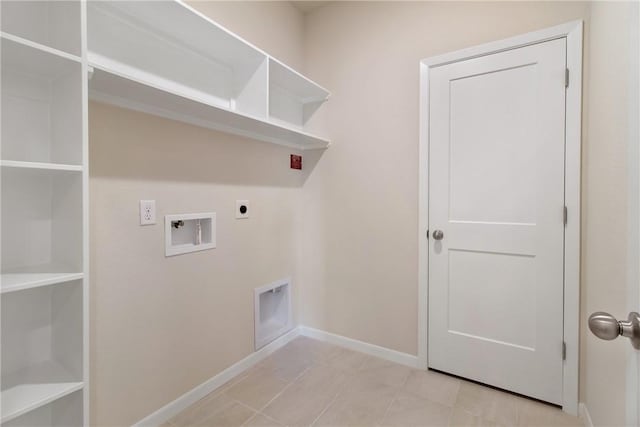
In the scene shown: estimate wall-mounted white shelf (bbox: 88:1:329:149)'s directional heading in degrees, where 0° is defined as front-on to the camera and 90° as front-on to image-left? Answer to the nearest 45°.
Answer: approximately 315°

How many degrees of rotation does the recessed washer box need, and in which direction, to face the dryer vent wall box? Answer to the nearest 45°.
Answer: approximately 90° to its left

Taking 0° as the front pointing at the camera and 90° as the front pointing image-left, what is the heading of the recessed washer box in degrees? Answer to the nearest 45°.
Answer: approximately 315°

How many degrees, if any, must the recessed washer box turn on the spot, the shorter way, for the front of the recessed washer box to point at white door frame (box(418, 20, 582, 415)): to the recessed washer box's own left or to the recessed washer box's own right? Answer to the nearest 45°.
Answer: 0° — it already faces it
